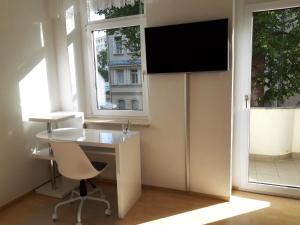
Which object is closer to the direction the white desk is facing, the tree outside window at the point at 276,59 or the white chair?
the white chair

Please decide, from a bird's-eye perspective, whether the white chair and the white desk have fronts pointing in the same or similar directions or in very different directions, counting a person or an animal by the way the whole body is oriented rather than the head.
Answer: very different directions

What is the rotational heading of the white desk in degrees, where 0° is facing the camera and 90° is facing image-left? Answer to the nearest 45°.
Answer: approximately 45°

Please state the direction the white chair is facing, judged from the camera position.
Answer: facing away from the viewer and to the right of the viewer

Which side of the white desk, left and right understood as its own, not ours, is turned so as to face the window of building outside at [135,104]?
back

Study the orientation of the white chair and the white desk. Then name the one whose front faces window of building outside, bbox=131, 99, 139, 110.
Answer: the white chair
